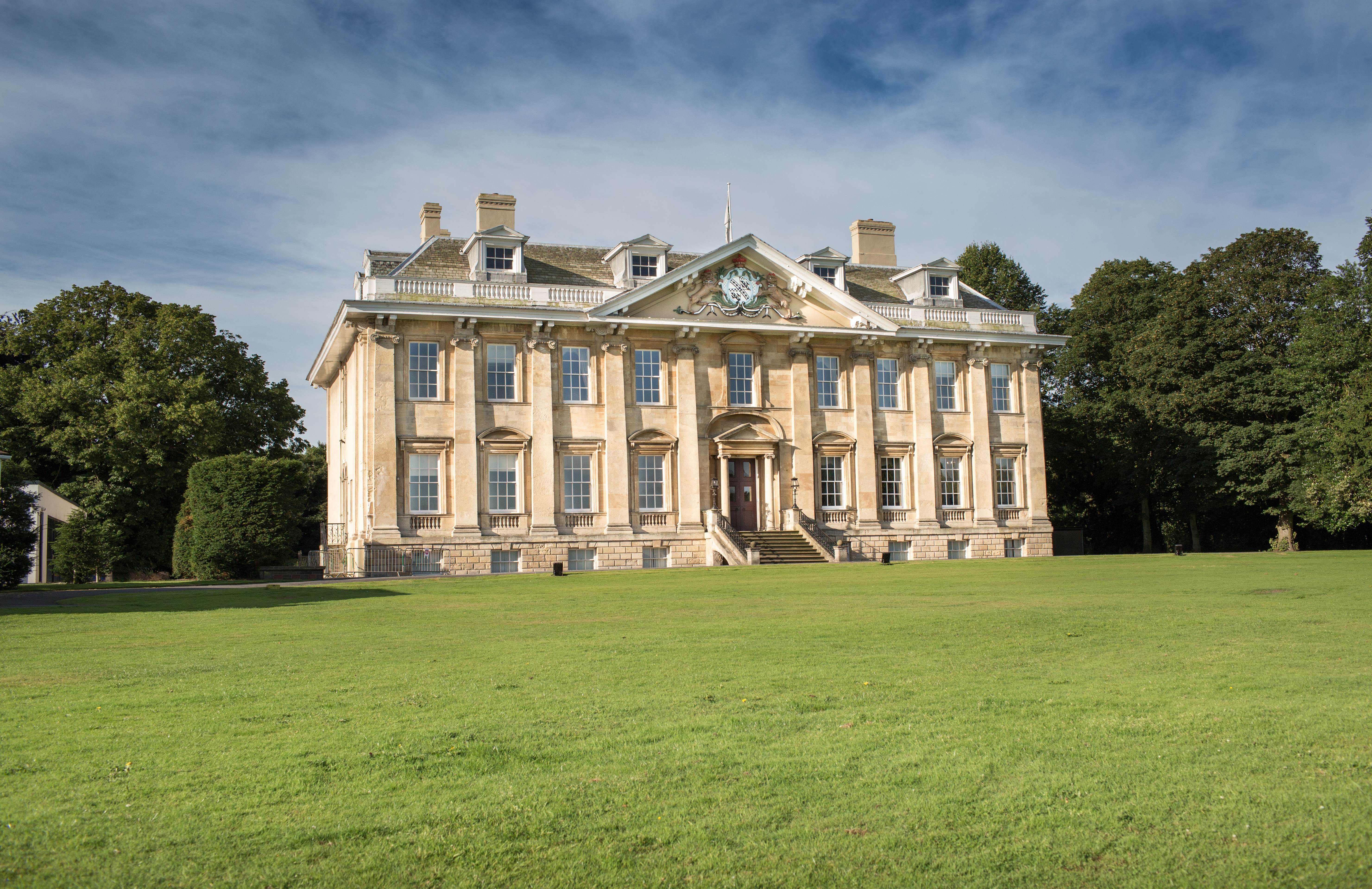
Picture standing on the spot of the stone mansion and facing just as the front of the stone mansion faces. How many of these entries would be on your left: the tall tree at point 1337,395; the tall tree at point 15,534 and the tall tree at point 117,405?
1

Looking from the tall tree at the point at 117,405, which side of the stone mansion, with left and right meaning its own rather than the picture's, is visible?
right

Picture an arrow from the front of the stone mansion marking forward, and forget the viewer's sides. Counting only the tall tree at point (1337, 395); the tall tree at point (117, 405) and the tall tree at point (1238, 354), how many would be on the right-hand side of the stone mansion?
1

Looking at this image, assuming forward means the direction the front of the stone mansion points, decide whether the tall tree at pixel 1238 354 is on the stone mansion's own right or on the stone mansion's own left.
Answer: on the stone mansion's own left

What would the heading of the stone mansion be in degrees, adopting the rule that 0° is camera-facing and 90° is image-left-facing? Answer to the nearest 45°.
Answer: approximately 0°

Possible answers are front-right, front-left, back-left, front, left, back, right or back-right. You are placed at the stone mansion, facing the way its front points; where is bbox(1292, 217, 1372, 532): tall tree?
left
